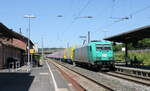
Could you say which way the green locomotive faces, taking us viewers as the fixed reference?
facing the viewer and to the right of the viewer
